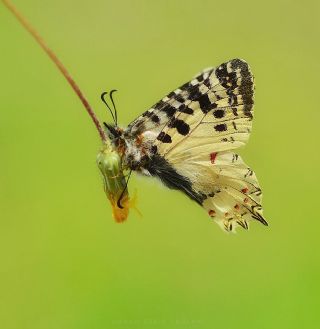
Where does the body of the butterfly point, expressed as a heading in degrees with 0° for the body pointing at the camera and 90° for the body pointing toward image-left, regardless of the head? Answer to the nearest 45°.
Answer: approximately 90°
